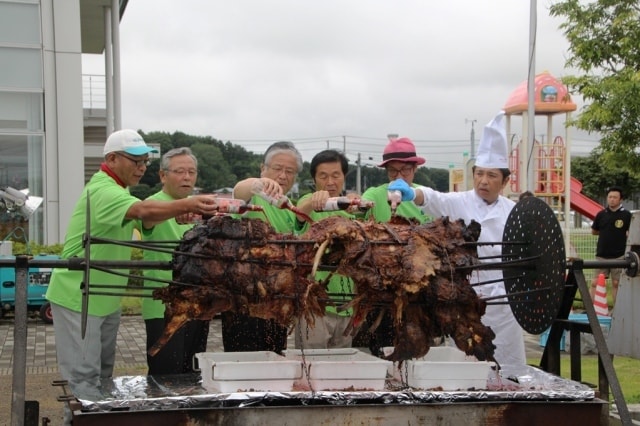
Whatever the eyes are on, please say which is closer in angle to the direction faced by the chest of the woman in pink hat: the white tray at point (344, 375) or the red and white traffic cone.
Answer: the white tray

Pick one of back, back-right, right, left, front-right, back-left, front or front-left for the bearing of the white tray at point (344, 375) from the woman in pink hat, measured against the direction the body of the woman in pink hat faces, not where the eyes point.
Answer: front

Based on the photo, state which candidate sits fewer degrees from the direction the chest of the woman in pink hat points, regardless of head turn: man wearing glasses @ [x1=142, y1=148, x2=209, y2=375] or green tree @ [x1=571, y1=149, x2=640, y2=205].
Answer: the man wearing glasses

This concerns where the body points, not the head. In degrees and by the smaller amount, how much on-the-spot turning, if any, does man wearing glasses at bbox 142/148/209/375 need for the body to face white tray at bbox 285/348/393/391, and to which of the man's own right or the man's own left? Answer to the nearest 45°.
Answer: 0° — they already face it

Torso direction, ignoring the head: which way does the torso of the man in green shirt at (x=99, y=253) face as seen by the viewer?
to the viewer's right

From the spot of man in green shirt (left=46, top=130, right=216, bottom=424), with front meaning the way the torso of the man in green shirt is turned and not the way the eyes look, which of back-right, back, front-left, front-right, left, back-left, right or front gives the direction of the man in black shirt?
front-left

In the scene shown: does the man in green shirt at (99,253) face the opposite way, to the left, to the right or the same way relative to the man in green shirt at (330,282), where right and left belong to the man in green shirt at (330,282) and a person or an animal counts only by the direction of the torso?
to the left

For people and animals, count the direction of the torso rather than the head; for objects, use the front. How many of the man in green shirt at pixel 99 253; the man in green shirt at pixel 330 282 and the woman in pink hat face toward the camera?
2

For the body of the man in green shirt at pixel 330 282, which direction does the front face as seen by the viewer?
toward the camera

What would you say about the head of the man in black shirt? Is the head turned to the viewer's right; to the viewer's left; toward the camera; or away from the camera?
toward the camera

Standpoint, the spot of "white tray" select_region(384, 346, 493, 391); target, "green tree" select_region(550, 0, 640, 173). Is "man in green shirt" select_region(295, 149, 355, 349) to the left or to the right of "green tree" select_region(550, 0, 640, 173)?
left

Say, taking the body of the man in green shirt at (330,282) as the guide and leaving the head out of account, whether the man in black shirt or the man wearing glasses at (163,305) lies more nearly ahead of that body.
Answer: the man wearing glasses

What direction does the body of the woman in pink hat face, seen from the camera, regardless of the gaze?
toward the camera

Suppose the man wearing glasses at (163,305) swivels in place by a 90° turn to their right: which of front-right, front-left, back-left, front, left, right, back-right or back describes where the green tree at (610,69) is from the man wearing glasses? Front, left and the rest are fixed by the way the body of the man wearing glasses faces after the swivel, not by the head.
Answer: back

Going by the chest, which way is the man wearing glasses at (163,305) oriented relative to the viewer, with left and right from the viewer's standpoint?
facing the viewer and to the right of the viewer

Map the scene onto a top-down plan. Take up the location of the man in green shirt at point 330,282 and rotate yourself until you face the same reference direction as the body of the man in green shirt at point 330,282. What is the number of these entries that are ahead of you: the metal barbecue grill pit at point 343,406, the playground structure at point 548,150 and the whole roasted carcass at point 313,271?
2

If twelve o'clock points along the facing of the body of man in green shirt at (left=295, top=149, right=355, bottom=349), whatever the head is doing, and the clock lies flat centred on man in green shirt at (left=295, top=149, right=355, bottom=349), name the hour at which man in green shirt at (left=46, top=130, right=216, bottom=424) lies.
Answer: man in green shirt at (left=46, top=130, right=216, bottom=424) is roughly at 2 o'clock from man in green shirt at (left=295, top=149, right=355, bottom=349).
